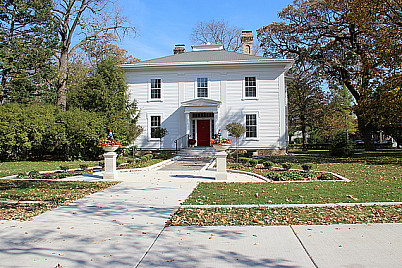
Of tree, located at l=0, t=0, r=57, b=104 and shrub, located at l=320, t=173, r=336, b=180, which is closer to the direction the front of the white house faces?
the shrub

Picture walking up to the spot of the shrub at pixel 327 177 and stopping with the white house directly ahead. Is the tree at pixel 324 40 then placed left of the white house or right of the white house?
right

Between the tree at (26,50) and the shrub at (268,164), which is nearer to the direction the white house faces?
the shrub

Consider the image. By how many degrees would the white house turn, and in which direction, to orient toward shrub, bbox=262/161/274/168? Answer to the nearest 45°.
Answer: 0° — it already faces it

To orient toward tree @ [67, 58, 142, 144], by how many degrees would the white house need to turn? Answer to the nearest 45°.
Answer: approximately 90° to its right

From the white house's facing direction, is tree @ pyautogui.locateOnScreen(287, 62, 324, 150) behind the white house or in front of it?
behind

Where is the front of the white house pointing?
toward the camera

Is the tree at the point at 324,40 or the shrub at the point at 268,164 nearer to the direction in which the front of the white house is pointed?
the shrub

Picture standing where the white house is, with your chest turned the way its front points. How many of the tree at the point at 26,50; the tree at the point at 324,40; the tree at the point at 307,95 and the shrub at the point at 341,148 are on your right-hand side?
1

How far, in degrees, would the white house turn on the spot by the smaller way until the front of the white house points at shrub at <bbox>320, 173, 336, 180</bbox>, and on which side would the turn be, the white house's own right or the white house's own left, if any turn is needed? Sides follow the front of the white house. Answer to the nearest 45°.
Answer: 0° — it already faces it

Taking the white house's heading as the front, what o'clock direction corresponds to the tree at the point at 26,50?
The tree is roughly at 3 o'clock from the white house.

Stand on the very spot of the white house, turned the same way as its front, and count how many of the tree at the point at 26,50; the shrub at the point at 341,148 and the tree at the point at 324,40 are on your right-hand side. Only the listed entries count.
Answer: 1

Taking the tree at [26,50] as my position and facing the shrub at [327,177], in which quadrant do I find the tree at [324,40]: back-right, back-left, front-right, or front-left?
front-left

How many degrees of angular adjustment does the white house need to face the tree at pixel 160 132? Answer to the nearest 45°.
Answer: approximately 90° to its right
